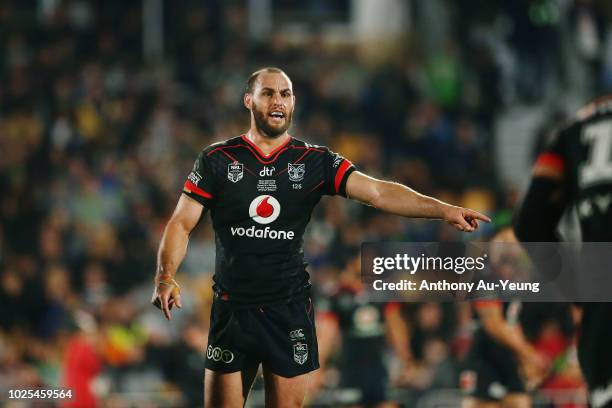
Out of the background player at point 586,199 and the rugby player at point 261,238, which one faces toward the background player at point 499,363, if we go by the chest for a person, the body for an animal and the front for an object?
the background player at point 586,199

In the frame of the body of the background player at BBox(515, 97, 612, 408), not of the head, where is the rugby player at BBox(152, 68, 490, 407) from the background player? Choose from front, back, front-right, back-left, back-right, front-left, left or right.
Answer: front-left

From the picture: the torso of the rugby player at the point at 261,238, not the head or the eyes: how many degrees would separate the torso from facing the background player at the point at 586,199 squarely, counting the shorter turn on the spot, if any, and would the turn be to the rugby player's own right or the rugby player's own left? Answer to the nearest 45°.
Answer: approximately 45° to the rugby player's own left

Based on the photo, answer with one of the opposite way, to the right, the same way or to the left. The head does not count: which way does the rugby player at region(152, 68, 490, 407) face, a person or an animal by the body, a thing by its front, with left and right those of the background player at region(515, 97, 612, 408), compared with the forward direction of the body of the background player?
the opposite way

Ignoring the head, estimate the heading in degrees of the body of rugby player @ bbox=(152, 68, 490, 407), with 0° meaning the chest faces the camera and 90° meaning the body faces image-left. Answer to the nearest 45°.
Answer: approximately 0°

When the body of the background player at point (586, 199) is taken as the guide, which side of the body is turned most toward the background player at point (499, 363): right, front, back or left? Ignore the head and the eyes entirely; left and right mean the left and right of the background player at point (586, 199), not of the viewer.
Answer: front

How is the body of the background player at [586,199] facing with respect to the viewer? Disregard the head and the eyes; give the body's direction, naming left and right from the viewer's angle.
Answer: facing away from the viewer

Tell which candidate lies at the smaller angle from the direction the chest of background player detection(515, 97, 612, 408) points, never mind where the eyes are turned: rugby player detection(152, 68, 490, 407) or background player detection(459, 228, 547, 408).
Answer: the background player

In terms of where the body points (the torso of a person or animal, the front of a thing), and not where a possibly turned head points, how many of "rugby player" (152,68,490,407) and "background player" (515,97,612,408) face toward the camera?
1

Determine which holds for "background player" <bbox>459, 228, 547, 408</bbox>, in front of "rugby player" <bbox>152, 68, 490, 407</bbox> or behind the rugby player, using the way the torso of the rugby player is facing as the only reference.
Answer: behind
